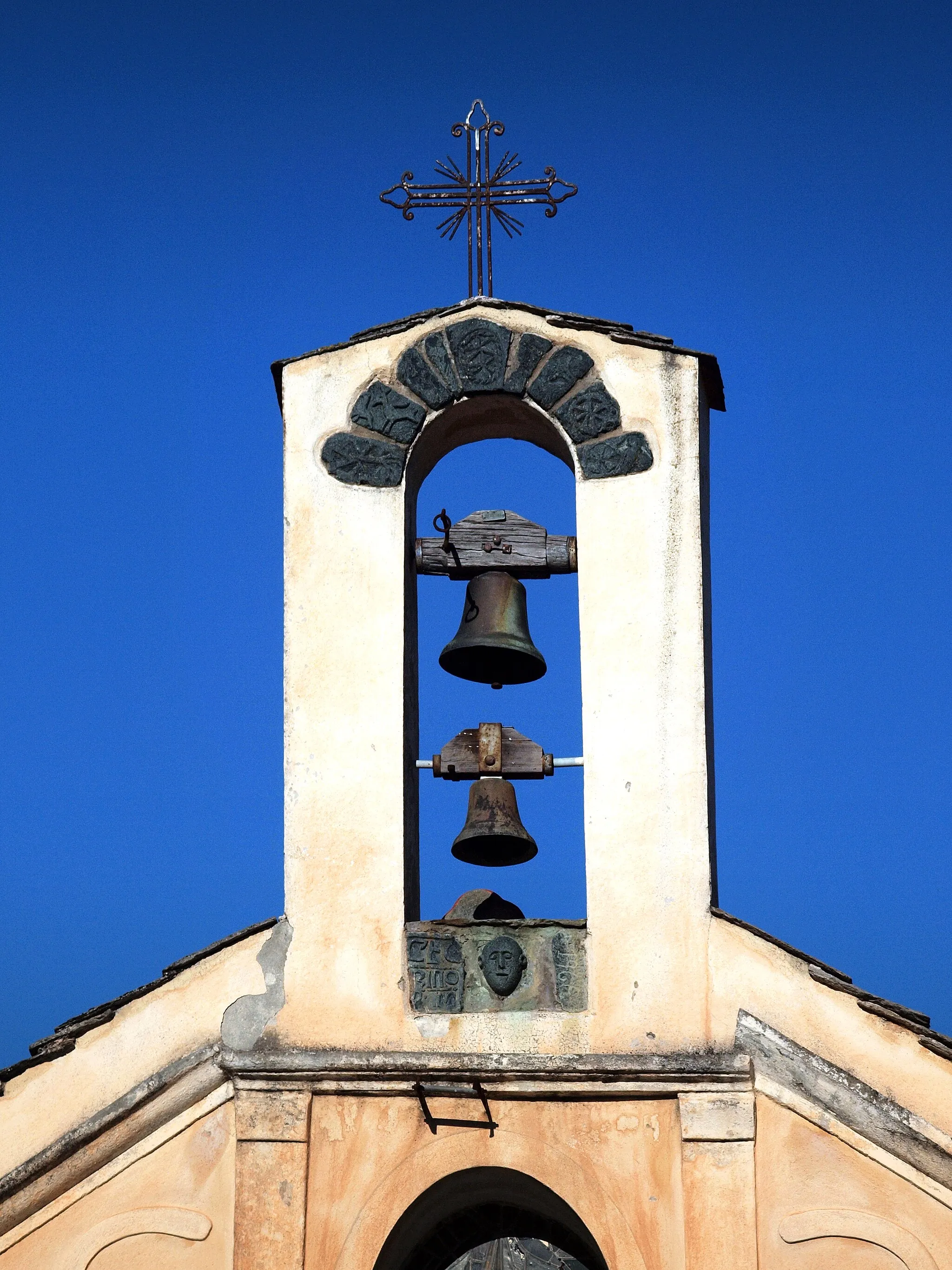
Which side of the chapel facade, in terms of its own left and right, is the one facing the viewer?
front
